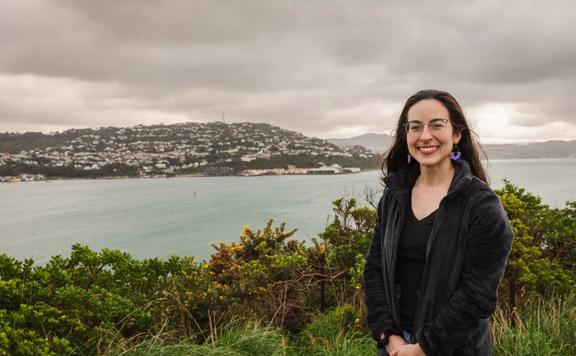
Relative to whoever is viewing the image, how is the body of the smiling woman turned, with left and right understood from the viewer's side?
facing the viewer and to the left of the viewer
